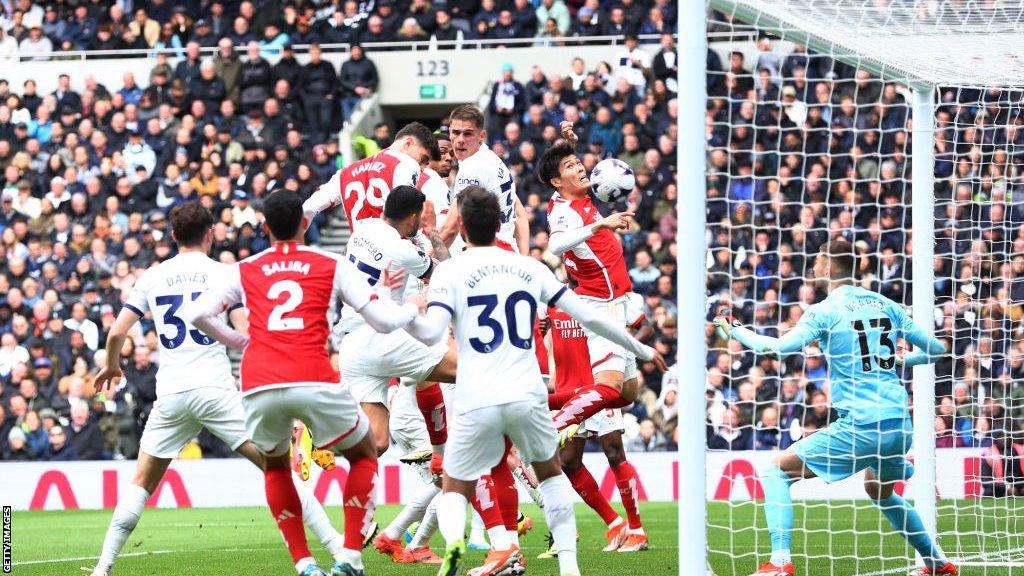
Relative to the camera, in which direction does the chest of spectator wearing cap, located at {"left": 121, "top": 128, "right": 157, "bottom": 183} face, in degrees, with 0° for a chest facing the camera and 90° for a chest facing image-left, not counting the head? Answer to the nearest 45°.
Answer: approximately 0°

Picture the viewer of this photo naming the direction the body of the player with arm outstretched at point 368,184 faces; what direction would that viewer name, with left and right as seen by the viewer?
facing away from the viewer and to the right of the viewer

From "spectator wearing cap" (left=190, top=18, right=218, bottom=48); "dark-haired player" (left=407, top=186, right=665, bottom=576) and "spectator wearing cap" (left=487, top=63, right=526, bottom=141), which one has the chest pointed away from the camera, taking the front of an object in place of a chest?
the dark-haired player

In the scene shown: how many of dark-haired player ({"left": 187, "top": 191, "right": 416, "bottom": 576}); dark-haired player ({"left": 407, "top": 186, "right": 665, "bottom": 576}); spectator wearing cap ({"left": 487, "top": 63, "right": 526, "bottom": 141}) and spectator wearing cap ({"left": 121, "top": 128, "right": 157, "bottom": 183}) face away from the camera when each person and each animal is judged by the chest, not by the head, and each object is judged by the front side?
2

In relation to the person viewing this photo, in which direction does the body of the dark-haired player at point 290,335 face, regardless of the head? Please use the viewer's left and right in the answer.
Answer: facing away from the viewer

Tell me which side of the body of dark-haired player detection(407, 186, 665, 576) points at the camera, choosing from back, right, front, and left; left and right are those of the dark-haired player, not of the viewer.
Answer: back

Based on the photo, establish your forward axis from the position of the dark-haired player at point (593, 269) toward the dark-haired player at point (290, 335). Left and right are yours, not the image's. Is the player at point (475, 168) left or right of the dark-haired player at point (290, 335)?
right

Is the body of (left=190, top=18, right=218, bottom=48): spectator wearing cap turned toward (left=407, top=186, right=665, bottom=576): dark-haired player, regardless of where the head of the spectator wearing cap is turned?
yes

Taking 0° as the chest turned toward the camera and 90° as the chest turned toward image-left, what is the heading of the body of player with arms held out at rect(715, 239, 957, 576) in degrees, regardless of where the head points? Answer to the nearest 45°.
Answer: approximately 135°

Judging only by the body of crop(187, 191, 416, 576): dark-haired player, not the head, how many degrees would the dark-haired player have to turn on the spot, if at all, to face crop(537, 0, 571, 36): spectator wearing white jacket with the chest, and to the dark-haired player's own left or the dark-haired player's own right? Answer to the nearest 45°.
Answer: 0° — they already face them

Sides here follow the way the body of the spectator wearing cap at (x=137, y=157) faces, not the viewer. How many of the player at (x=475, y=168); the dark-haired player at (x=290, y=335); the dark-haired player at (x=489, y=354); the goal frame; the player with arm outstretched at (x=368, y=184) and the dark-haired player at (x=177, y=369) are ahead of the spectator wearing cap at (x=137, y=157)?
6

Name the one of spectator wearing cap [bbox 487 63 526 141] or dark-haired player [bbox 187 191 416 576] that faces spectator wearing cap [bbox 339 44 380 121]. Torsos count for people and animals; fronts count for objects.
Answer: the dark-haired player

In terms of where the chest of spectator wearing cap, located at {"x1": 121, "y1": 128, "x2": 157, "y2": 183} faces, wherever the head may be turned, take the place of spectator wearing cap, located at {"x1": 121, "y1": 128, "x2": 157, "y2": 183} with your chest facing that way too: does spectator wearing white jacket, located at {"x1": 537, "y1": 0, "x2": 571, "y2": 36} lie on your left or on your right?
on your left

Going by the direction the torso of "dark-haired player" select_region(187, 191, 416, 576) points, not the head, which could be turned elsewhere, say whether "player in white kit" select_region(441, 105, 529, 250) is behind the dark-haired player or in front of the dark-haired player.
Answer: in front

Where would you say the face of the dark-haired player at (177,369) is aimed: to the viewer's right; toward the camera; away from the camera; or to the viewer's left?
away from the camera

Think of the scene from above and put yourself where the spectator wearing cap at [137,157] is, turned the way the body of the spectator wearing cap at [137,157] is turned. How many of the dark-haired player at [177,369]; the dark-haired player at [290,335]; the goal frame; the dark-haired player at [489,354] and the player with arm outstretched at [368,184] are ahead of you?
5
